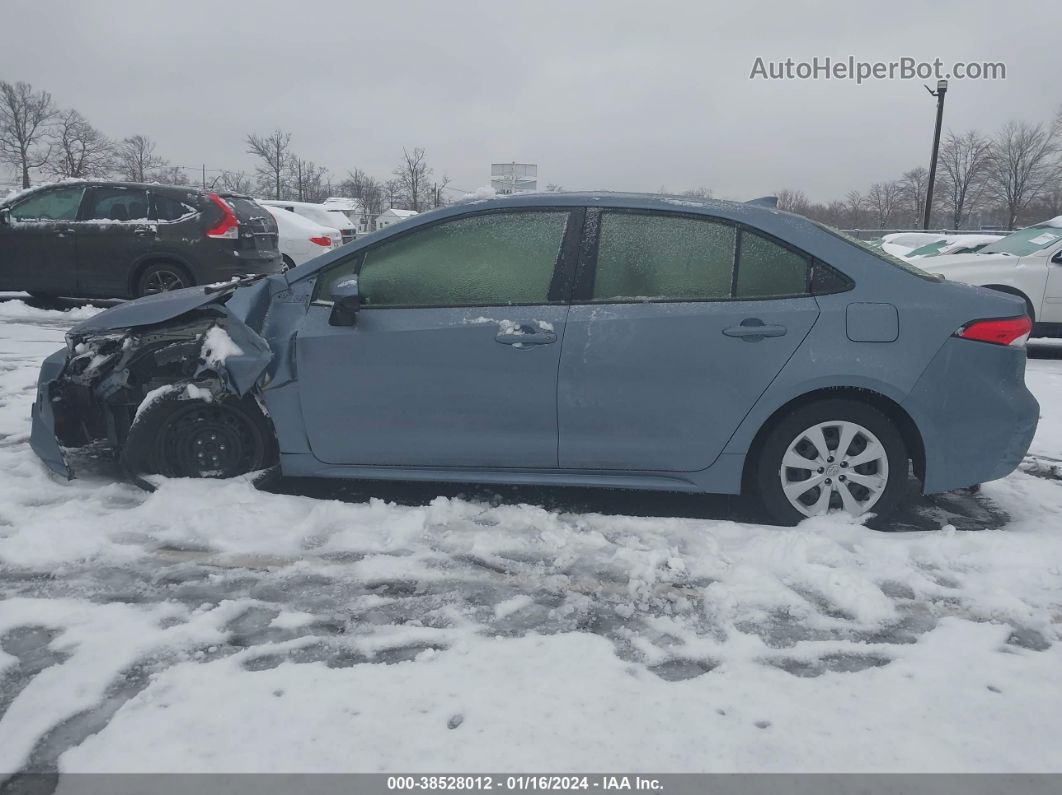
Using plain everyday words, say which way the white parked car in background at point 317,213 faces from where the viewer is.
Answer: facing away from the viewer and to the left of the viewer

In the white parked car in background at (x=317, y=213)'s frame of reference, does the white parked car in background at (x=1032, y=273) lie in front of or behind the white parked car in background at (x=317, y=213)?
behind

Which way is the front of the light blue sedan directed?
to the viewer's left

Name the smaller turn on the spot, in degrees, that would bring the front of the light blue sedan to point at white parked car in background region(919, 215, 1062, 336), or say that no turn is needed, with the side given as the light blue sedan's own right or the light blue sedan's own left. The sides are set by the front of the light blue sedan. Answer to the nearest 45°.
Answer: approximately 135° to the light blue sedan's own right

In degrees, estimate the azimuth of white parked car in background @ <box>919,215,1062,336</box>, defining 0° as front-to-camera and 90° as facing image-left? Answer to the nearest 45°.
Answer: approximately 45°

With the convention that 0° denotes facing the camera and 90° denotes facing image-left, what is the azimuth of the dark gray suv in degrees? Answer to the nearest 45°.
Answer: approximately 135°

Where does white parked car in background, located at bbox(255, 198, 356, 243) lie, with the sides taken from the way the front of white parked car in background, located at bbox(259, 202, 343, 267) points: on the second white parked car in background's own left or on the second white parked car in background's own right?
on the second white parked car in background's own right
